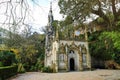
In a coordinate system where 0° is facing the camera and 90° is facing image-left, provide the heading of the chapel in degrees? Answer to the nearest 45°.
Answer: approximately 0°
